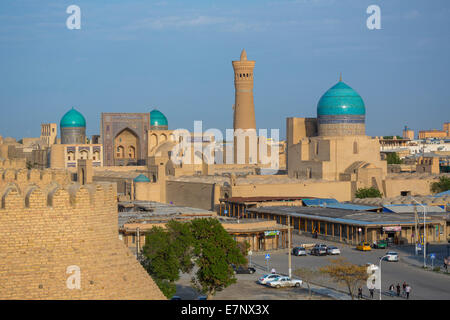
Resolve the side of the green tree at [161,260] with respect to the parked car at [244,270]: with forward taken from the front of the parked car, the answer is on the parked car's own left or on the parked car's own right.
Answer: on the parked car's own right

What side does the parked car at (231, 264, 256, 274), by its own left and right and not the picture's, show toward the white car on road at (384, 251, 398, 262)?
front

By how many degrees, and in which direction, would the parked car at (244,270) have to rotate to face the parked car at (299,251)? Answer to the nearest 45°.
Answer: approximately 45° to its left

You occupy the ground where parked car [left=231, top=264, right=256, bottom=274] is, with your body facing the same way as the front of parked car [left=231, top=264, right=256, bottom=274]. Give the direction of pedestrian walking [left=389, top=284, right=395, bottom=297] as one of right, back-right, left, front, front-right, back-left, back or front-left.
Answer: front-right

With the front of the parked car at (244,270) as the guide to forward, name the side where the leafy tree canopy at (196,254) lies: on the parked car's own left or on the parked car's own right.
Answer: on the parked car's own right

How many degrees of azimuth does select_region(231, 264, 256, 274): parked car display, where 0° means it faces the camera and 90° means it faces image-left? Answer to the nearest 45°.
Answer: approximately 270°

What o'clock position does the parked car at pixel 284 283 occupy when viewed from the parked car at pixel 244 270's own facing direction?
the parked car at pixel 284 283 is roughly at 2 o'clock from the parked car at pixel 244 270.

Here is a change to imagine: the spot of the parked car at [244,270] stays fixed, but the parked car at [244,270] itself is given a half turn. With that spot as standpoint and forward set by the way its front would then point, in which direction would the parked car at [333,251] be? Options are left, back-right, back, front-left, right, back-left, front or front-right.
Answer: back-right

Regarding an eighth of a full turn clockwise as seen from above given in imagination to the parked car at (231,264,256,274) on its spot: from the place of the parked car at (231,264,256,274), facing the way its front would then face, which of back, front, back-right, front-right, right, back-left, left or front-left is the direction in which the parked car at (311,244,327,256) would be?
left

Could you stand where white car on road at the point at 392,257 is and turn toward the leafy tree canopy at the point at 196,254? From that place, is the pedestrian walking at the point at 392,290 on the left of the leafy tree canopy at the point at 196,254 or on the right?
left

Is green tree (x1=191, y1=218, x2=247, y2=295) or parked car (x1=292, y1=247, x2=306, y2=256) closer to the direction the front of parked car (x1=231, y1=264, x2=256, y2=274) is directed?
the parked car
